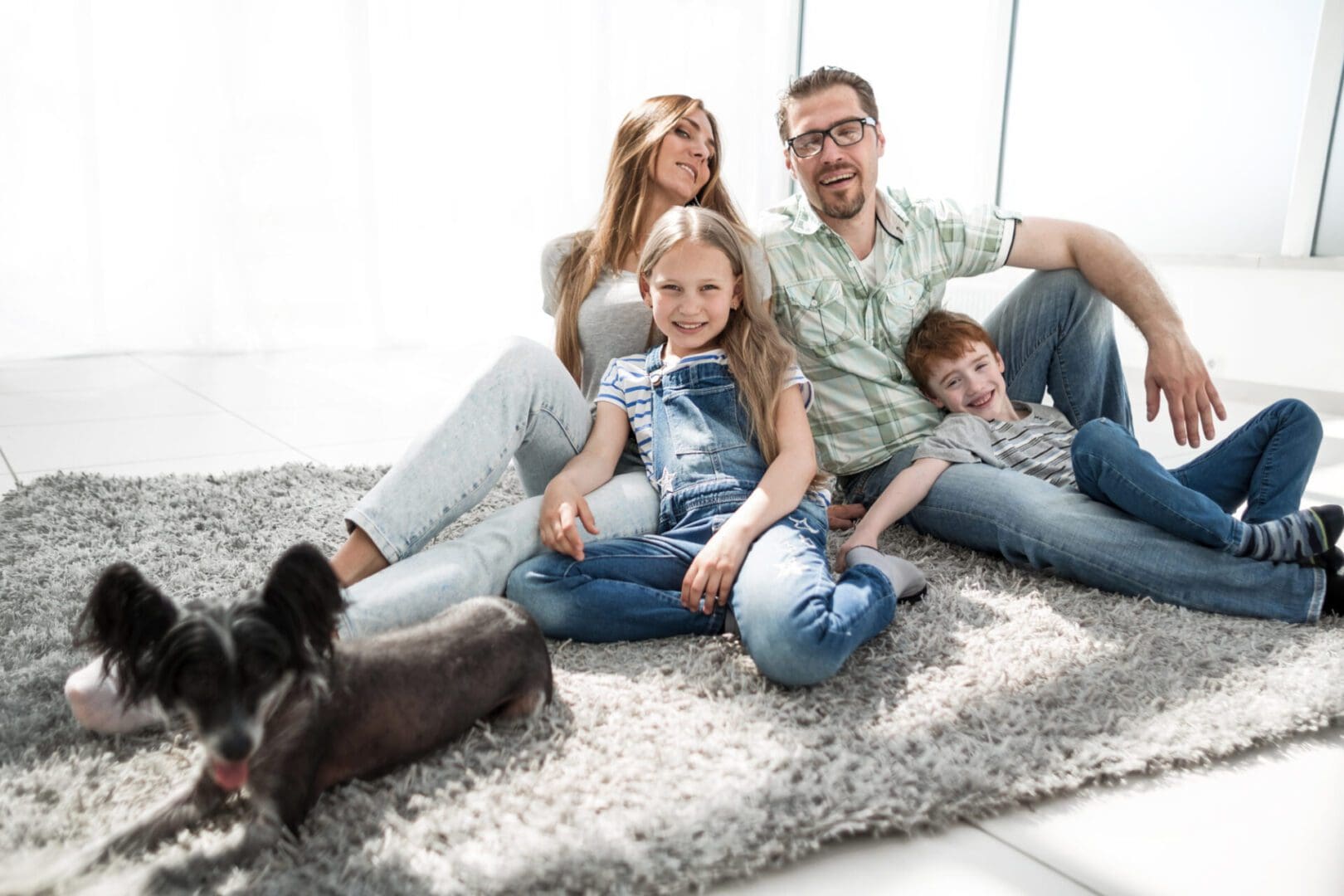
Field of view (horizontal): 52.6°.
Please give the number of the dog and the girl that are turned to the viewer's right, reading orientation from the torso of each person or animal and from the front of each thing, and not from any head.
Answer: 0

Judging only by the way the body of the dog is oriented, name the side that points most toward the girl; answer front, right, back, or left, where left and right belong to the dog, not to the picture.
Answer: back

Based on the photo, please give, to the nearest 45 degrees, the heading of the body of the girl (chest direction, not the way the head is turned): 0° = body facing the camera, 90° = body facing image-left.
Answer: approximately 0°

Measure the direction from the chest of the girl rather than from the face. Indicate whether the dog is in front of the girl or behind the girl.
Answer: in front

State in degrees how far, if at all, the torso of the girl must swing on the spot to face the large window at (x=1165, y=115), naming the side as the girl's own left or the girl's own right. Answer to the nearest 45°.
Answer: approximately 135° to the girl's own left

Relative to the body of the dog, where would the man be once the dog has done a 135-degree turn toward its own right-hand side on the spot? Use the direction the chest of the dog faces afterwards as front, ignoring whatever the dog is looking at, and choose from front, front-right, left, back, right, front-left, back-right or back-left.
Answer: front-right

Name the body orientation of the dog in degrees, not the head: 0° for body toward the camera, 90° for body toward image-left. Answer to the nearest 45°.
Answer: approximately 45°
